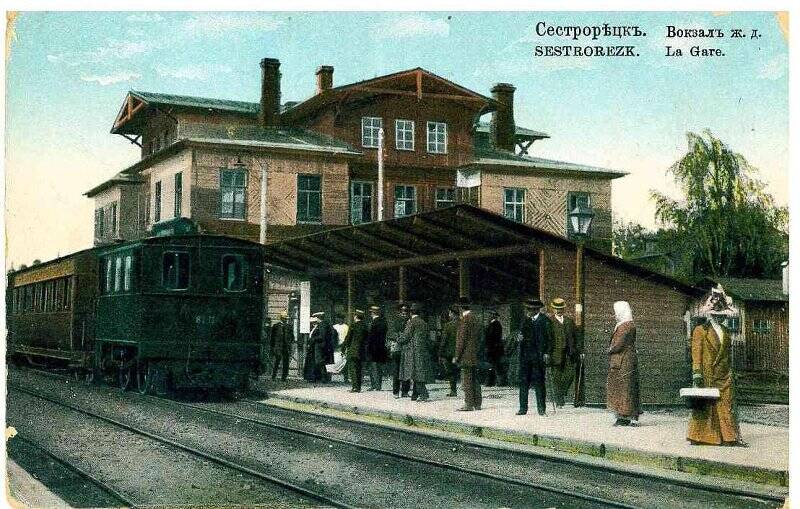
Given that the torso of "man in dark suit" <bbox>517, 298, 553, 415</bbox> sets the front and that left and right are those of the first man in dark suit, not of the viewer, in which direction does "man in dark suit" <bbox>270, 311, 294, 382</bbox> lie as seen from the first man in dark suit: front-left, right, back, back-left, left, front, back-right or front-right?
back-right

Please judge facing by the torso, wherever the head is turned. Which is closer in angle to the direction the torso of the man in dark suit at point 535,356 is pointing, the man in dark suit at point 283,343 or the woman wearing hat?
the woman wearing hat

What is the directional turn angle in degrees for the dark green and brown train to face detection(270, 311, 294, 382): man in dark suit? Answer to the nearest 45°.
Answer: approximately 90° to its left

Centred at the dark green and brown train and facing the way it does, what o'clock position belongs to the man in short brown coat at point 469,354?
The man in short brown coat is roughly at 12 o'clock from the dark green and brown train.

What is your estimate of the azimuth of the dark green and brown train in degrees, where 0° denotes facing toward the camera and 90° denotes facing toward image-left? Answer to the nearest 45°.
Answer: approximately 315°

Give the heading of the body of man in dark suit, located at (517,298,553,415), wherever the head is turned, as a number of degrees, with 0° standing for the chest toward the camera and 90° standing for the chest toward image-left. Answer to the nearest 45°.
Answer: approximately 0°

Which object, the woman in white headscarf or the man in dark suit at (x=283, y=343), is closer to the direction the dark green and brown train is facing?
the woman in white headscarf

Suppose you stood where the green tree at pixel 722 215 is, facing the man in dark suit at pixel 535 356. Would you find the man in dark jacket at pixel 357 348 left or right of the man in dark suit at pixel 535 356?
right

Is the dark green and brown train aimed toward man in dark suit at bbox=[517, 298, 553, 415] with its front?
yes

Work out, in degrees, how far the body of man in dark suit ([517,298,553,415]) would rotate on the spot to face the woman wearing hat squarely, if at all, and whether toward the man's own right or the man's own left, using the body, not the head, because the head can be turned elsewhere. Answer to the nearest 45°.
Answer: approximately 45° to the man's own left
